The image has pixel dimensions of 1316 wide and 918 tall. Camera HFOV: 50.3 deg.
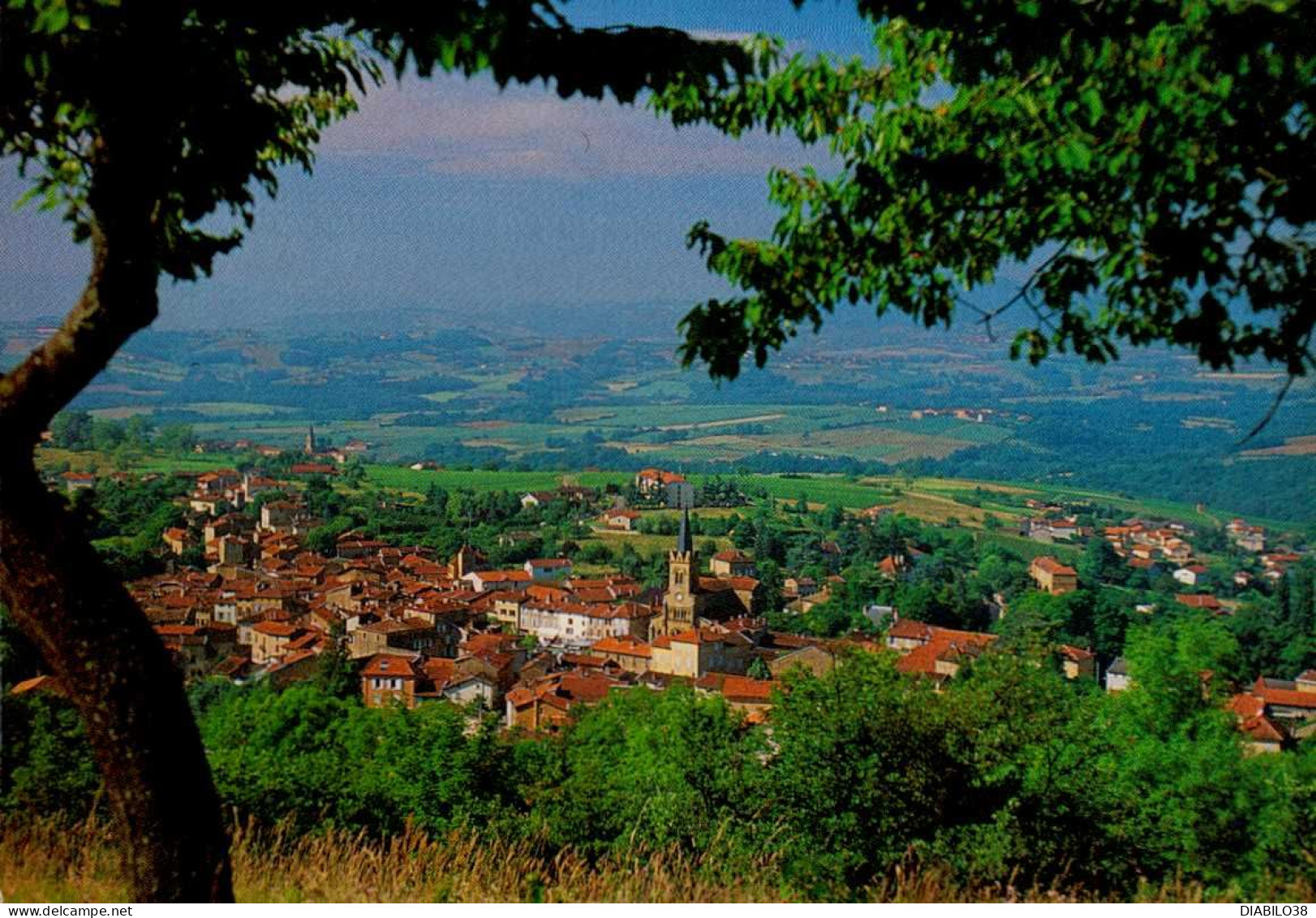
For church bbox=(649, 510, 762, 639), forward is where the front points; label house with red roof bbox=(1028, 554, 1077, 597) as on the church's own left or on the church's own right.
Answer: on the church's own left

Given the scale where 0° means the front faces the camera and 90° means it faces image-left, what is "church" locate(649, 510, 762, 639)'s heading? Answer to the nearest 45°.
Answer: approximately 45°
